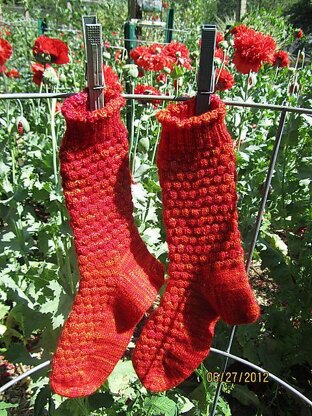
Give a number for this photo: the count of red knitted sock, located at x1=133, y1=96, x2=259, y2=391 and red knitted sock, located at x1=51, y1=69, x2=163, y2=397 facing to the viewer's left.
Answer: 2

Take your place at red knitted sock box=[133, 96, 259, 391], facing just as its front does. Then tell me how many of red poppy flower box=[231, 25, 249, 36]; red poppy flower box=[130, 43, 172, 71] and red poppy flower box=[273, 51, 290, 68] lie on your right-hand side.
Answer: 3

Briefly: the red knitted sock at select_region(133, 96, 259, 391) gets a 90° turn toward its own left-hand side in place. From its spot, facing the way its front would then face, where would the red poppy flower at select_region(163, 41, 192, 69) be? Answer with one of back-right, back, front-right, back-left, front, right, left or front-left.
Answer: back

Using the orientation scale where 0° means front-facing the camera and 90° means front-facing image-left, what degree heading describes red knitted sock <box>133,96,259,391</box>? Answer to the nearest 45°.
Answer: approximately 90°

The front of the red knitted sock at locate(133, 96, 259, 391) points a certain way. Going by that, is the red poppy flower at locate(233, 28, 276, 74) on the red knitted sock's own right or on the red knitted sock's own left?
on the red knitted sock's own right

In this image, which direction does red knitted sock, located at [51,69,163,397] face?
to the viewer's left

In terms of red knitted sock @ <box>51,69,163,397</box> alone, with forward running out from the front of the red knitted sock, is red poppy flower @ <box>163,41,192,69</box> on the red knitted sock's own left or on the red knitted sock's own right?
on the red knitted sock's own right
